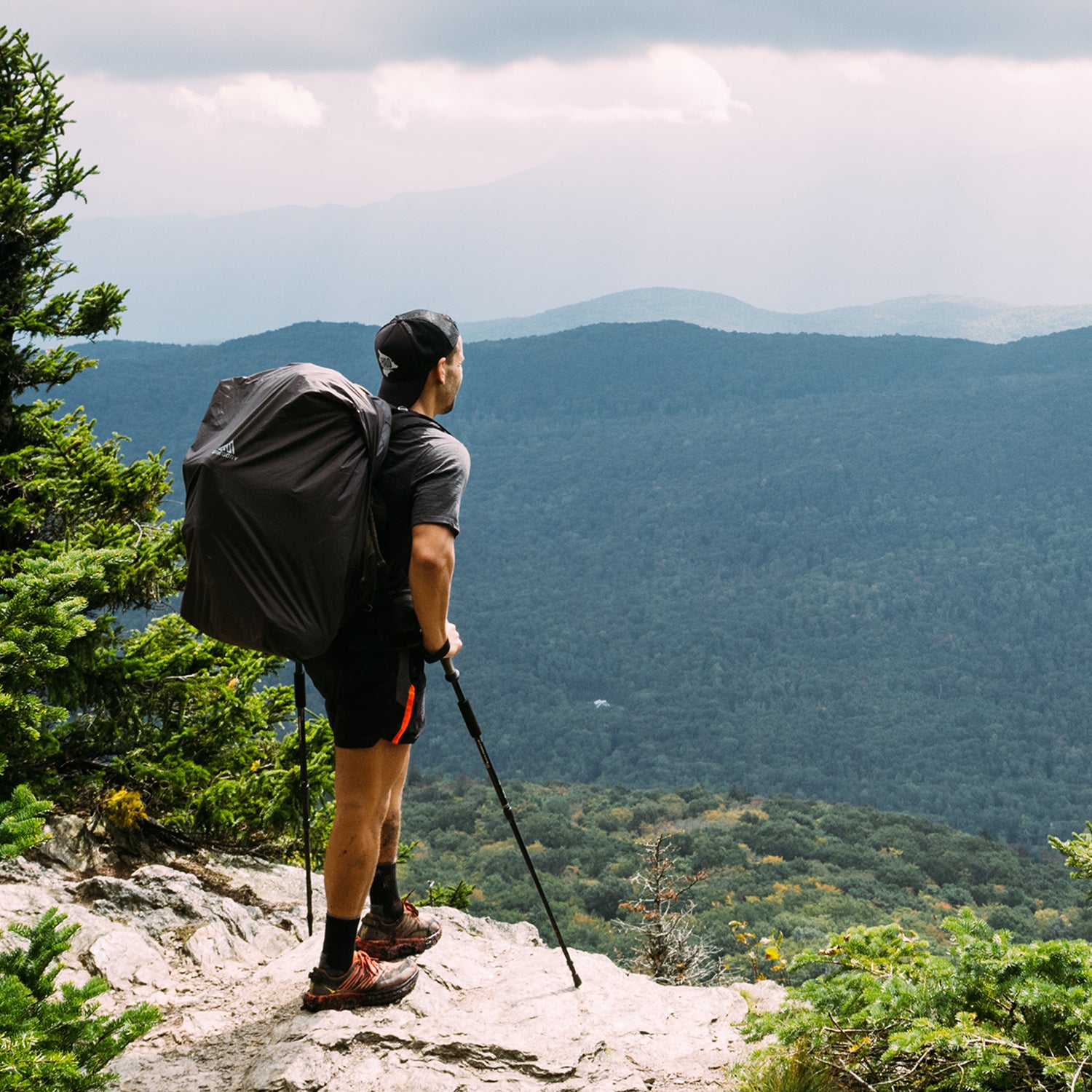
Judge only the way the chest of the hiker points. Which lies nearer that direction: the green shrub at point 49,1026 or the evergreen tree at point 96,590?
the evergreen tree

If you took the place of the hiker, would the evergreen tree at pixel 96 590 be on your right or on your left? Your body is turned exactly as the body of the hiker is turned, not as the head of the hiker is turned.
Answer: on your left

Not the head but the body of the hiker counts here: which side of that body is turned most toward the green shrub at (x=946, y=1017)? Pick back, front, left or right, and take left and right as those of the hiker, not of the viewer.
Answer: right

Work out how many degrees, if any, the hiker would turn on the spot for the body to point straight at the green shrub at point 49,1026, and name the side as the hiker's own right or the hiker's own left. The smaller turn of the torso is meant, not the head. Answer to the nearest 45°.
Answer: approximately 180°

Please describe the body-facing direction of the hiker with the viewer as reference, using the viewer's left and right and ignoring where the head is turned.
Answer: facing away from the viewer and to the right of the viewer
